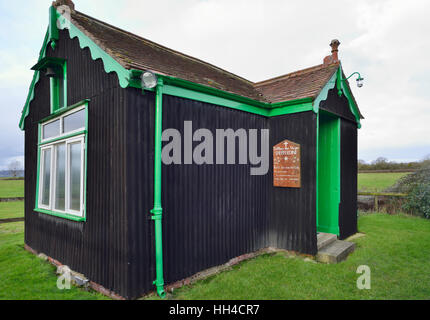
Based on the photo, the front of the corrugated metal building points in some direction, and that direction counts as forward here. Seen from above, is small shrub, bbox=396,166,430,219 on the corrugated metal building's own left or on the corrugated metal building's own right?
on the corrugated metal building's own left

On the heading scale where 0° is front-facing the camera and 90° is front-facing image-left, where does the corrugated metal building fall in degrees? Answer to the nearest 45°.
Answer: approximately 315°
